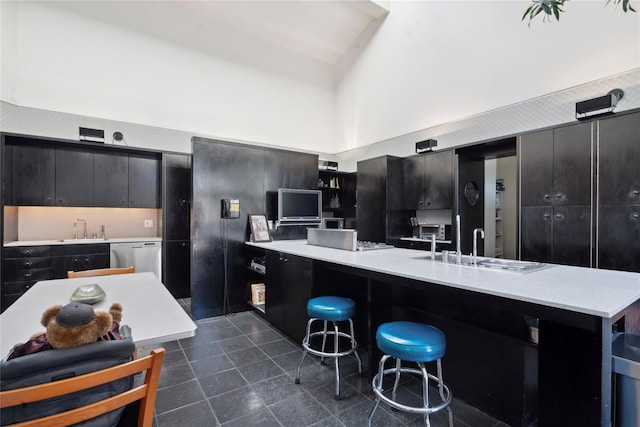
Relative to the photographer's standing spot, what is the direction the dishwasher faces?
facing the viewer

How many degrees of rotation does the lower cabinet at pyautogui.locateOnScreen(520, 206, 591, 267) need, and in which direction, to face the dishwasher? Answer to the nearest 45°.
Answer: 0° — it already faces it
